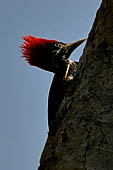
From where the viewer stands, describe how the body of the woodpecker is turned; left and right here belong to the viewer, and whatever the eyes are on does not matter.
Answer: facing to the right of the viewer
